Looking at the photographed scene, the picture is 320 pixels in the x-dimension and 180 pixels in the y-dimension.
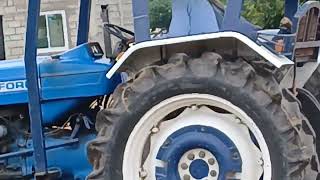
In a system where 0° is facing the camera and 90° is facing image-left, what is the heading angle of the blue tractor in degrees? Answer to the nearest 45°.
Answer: approximately 90°
